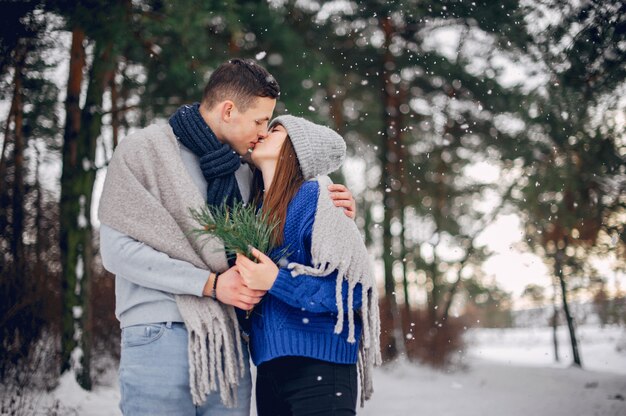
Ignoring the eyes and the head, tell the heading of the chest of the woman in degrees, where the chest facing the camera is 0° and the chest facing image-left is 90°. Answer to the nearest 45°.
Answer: approximately 90°

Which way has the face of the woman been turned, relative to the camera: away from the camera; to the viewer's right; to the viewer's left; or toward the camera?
to the viewer's left

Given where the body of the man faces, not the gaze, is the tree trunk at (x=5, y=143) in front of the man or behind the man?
behind

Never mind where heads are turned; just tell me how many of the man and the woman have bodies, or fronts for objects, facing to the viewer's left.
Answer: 1

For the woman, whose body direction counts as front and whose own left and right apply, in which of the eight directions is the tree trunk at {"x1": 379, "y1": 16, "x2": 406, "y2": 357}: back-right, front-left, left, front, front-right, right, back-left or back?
right

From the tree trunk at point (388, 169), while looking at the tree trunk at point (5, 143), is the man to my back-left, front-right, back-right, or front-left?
front-left

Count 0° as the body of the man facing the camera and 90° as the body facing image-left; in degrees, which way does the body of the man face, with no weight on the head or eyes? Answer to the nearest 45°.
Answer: approximately 315°

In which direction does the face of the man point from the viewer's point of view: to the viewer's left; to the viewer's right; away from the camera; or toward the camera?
to the viewer's right

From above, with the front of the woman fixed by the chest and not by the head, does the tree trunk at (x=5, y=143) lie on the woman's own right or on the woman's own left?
on the woman's own right

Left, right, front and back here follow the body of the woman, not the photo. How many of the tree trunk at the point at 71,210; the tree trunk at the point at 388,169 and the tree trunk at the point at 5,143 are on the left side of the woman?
0

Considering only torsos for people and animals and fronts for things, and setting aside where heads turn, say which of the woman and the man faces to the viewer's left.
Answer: the woman

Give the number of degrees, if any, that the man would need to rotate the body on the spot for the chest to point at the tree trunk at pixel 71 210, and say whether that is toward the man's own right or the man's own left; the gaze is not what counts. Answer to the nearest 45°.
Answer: approximately 135° to the man's own left
